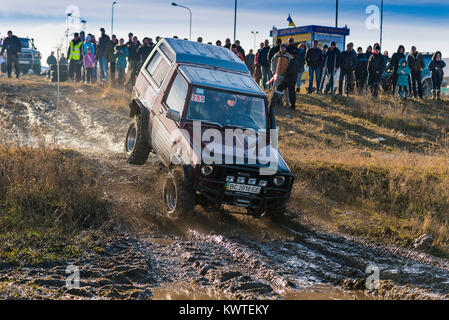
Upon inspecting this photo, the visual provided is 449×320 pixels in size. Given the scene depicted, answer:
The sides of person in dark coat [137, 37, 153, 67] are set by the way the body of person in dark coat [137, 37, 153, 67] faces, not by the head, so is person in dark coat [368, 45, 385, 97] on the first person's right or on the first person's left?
on the first person's left

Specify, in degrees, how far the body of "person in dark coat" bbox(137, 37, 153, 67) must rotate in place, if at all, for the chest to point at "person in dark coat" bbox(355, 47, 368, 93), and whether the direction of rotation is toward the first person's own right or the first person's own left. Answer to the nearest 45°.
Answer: approximately 90° to the first person's own left

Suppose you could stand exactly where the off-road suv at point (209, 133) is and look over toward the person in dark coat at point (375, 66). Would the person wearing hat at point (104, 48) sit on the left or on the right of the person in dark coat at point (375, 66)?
left

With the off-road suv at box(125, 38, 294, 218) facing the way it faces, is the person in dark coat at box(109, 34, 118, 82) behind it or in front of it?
behind

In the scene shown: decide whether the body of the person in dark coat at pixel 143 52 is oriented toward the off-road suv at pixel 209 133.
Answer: yes

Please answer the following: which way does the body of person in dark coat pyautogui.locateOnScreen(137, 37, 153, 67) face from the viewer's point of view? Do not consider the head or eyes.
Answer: toward the camera

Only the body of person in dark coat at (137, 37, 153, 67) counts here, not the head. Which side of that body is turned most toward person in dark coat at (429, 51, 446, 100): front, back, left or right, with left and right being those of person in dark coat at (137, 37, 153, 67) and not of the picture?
left

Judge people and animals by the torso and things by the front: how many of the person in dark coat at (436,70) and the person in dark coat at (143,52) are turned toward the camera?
2

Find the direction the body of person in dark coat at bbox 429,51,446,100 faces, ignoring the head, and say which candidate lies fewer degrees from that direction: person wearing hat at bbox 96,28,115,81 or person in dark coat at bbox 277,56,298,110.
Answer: the person in dark coat

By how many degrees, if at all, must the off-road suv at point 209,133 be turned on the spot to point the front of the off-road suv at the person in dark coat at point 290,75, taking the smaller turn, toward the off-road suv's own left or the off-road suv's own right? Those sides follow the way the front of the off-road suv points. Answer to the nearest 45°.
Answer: approximately 135° to the off-road suv's own left

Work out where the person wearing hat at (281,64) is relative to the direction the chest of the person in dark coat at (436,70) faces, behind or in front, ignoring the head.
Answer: in front

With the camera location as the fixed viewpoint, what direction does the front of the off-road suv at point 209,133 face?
facing the viewer and to the right of the viewer

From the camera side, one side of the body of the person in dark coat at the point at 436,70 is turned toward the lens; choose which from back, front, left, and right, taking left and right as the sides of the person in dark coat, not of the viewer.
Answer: front
